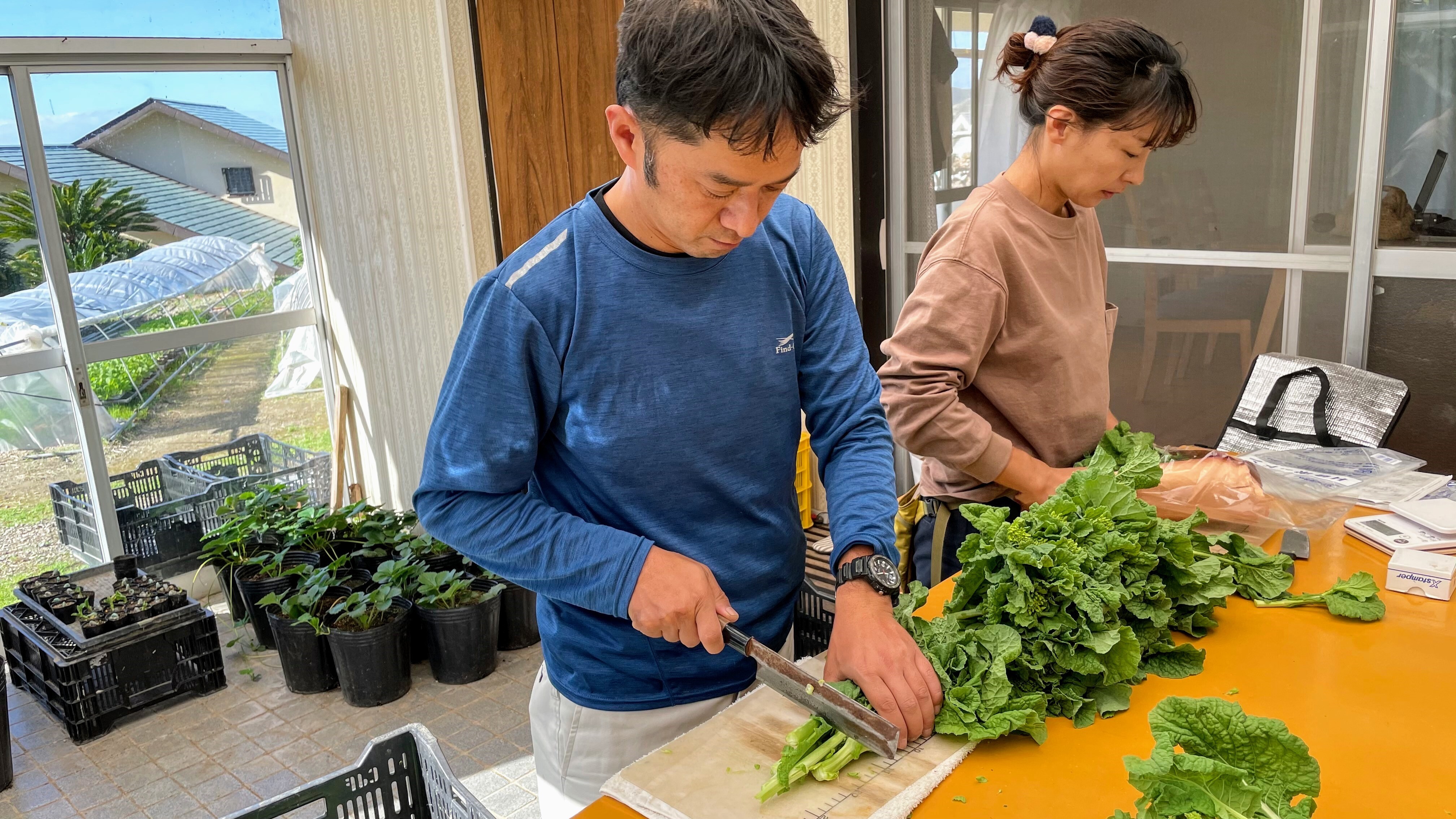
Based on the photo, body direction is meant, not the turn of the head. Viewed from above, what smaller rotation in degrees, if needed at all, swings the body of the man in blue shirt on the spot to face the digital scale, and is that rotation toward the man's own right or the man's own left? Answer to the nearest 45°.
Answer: approximately 45° to the man's own left

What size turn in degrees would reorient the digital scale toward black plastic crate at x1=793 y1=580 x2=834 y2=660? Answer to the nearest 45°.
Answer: approximately 45° to its right

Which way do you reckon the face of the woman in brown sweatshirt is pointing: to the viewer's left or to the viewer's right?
to the viewer's right

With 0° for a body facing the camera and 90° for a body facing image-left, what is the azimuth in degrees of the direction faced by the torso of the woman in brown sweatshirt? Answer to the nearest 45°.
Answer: approximately 315°

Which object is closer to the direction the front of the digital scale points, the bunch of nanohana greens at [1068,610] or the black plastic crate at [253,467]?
the bunch of nanohana greens

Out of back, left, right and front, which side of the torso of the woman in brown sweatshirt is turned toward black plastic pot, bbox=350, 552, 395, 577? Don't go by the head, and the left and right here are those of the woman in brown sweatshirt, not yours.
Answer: back

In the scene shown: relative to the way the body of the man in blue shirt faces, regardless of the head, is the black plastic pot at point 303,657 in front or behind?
behind

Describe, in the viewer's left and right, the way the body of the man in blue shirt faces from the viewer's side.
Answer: facing the viewer and to the right of the viewer

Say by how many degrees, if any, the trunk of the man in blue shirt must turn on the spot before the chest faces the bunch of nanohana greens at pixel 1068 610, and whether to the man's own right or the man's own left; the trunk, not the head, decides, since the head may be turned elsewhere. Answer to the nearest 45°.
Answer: approximately 45° to the man's own left
